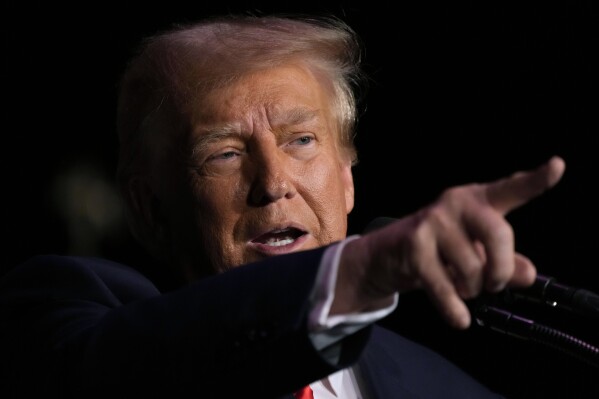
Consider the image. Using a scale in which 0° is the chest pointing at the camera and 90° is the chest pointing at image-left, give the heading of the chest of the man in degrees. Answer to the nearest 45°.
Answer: approximately 315°

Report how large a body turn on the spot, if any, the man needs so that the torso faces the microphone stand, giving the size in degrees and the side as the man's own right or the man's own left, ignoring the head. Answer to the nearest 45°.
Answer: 0° — they already face it

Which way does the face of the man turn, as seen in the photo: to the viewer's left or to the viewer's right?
to the viewer's right

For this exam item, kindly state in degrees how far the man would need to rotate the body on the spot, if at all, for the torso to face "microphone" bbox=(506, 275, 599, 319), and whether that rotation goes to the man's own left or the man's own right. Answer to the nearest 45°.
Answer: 0° — they already face it
